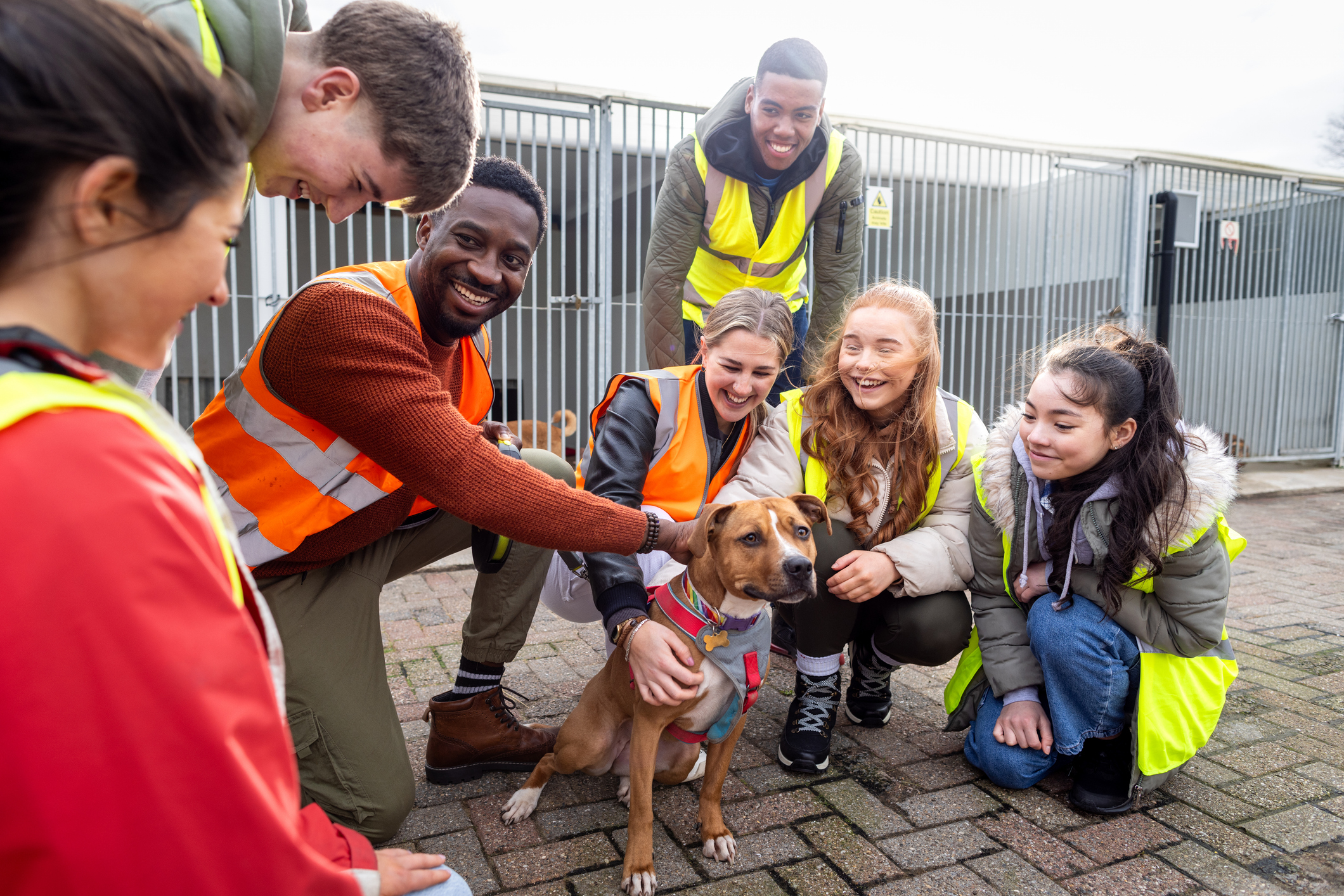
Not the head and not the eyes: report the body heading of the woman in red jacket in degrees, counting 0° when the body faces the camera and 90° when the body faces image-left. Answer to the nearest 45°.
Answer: approximately 270°

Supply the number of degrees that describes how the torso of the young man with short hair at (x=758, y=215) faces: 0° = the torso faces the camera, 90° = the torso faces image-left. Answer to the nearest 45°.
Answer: approximately 0°

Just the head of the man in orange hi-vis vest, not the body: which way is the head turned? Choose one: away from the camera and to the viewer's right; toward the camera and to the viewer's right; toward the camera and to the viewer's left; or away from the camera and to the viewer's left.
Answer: toward the camera and to the viewer's right

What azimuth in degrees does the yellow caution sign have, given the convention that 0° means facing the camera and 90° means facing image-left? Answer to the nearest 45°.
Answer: approximately 0°

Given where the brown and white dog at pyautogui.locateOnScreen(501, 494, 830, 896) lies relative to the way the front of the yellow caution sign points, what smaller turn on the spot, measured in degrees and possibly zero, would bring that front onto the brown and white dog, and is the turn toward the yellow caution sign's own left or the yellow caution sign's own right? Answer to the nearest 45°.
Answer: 0° — it already faces it
